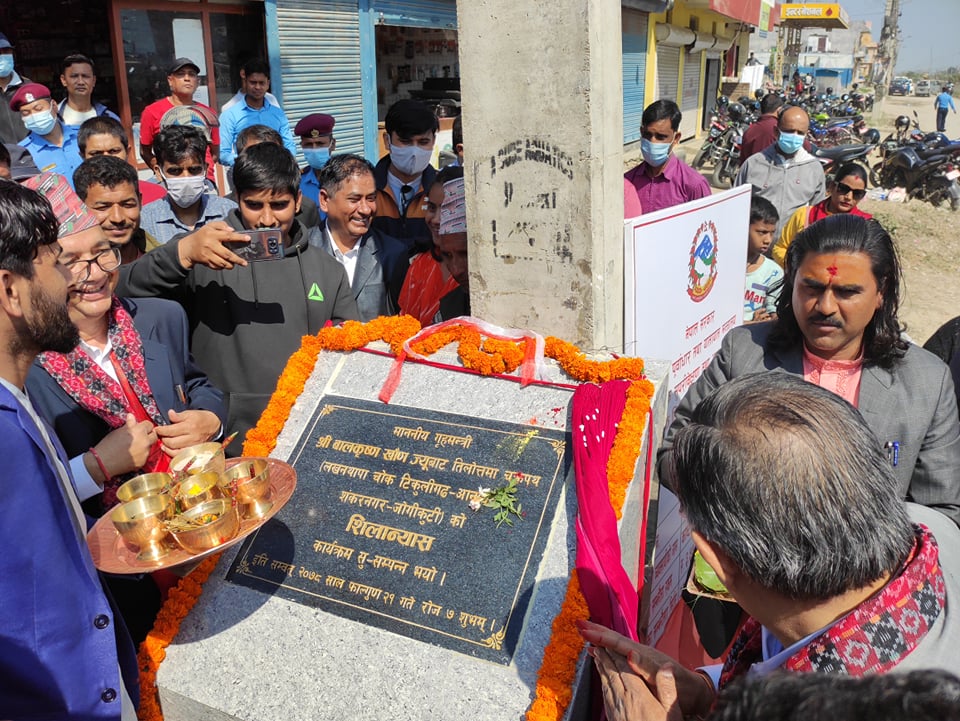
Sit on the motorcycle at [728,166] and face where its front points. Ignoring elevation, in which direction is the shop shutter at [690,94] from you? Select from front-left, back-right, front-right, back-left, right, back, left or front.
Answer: back-right

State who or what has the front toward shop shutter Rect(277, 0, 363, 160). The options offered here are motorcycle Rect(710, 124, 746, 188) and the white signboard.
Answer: the motorcycle

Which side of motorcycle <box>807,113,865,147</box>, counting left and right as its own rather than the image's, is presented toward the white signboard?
left

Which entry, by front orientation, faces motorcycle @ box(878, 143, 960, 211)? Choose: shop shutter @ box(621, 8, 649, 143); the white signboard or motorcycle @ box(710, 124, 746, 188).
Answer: the shop shutter

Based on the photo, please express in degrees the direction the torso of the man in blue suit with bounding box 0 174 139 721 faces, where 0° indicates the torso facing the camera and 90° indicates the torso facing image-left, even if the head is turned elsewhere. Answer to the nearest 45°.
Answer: approximately 270°

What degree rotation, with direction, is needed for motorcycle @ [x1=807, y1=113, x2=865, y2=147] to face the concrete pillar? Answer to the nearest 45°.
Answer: approximately 90° to its left

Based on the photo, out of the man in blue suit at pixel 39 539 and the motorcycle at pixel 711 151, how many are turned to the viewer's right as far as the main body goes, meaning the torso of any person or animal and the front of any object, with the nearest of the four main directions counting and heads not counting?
1

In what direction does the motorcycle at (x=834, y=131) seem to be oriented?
to the viewer's left

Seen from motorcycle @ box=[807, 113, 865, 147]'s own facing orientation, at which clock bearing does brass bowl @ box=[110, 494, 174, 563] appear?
The brass bowl is roughly at 9 o'clock from the motorcycle.
